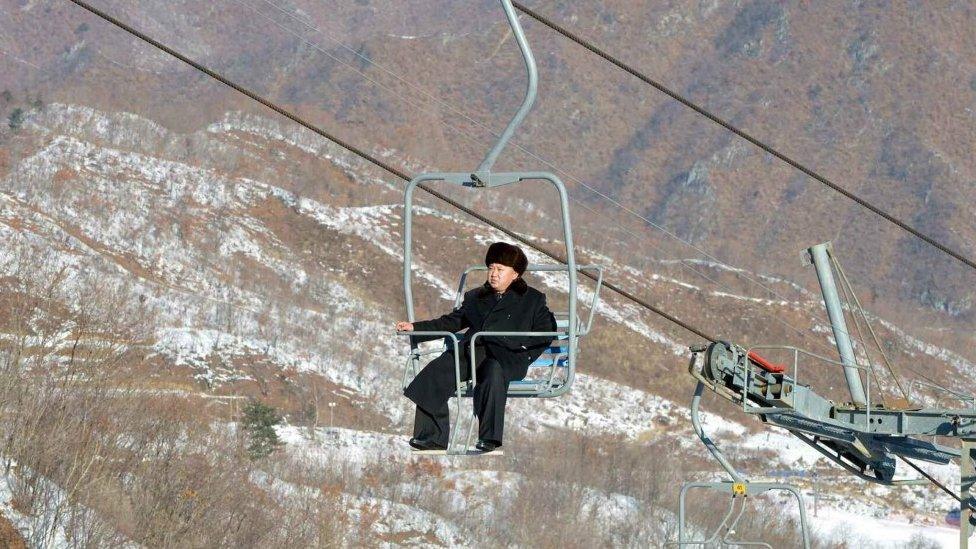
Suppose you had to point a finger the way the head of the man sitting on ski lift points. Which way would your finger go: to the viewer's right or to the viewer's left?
to the viewer's left

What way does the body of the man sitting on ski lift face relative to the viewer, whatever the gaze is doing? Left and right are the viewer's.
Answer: facing the viewer and to the left of the viewer
